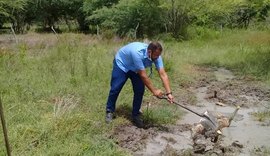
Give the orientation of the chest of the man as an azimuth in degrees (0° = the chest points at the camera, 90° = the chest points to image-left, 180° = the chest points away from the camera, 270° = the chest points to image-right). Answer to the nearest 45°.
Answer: approximately 315°
